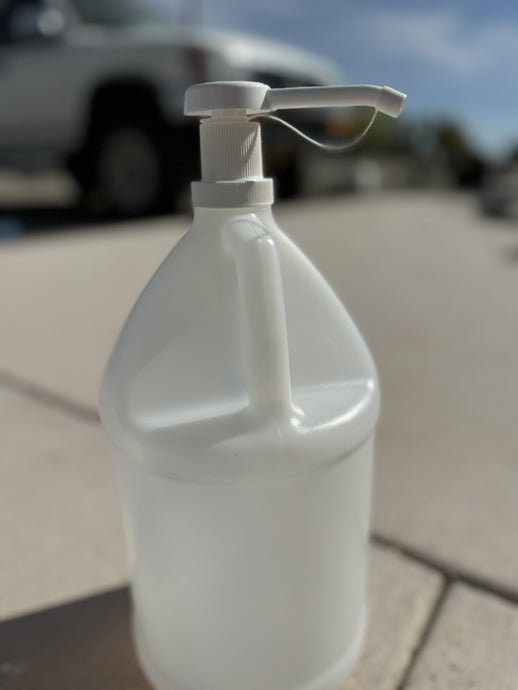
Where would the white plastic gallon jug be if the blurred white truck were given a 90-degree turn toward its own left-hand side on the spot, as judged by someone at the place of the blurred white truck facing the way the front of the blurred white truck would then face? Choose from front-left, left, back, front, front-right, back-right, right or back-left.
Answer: back-right

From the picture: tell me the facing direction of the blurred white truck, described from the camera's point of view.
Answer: facing the viewer and to the right of the viewer
